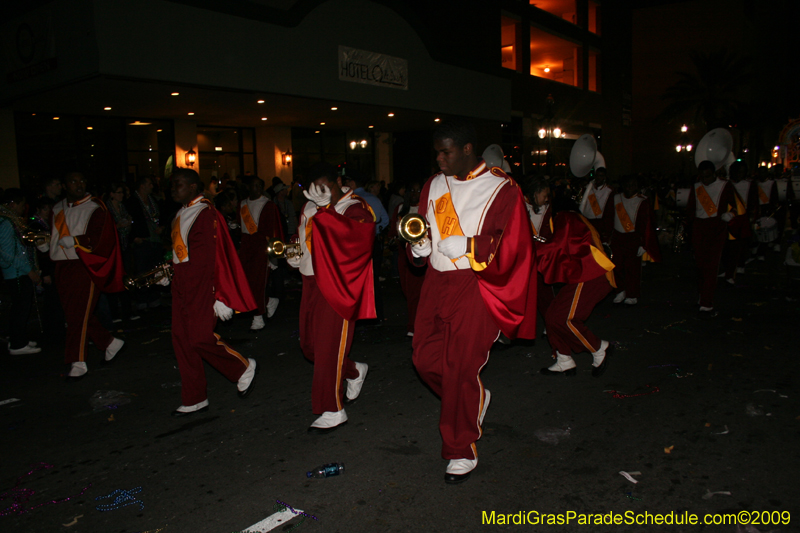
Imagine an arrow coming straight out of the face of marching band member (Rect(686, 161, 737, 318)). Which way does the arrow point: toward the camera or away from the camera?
toward the camera

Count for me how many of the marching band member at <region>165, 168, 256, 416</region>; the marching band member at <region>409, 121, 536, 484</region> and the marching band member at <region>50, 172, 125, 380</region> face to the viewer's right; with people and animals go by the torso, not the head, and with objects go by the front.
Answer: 0

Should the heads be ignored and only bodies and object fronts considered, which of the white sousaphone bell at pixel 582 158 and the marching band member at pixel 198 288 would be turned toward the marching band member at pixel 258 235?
the white sousaphone bell

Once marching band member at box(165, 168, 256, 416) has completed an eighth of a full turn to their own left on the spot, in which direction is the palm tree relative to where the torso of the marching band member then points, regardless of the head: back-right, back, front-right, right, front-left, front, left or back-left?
back-left

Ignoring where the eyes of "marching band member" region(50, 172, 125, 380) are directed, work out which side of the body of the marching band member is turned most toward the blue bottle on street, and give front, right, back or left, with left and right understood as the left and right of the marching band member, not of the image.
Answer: left

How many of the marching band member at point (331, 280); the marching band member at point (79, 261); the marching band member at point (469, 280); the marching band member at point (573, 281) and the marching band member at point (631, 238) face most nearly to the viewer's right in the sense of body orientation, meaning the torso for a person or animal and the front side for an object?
0

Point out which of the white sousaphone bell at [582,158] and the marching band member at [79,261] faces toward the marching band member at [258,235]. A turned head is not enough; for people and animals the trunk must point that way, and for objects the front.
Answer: the white sousaphone bell

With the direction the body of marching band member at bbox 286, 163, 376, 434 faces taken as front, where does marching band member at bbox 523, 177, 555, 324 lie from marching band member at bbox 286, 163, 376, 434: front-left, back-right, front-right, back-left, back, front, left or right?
back

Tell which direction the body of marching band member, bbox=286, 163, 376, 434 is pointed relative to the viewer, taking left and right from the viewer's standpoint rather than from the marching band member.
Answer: facing the viewer and to the left of the viewer

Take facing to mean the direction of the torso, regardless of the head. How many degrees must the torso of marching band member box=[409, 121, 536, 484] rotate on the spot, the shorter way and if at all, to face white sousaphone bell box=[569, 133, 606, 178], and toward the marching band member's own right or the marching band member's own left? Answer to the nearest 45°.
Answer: approximately 135° to the marching band member's own right

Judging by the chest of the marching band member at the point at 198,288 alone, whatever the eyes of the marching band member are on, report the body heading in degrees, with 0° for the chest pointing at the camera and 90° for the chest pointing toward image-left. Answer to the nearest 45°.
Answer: approximately 45°

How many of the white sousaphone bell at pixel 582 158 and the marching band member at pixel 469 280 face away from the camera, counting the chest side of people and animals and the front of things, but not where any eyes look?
0

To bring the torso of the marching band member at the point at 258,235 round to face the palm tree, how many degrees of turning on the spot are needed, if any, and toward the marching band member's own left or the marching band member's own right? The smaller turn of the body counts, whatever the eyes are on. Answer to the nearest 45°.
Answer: approximately 180°

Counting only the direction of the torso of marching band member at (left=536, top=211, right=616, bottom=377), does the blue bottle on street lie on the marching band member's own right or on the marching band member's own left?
on the marching band member's own left

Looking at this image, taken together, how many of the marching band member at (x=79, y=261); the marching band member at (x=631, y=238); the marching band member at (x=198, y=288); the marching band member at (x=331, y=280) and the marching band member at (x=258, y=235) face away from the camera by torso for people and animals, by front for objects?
0

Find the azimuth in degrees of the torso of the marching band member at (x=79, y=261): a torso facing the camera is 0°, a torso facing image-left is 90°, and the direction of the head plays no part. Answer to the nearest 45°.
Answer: approximately 45°

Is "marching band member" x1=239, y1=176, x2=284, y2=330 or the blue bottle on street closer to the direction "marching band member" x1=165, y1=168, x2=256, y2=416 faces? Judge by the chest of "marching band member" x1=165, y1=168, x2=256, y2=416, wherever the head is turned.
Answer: the blue bottle on street

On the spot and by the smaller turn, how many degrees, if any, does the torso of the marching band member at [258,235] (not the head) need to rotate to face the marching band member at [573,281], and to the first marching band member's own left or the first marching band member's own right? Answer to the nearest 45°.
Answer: approximately 90° to the first marching band member's own left

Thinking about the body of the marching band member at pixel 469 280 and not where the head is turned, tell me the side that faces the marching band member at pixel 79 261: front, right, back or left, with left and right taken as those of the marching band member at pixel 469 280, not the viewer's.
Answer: right
